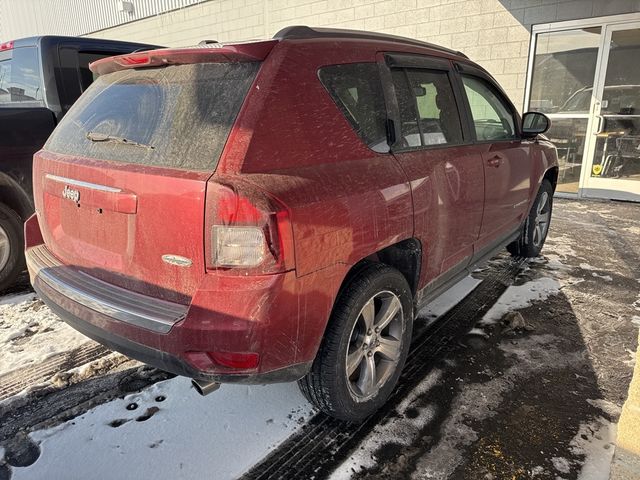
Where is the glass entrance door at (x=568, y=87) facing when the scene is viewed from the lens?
facing the viewer

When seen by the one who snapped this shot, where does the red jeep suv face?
facing away from the viewer and to the right of the viewer

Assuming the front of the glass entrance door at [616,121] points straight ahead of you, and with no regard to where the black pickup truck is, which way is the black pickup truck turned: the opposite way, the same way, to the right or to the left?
the opposite way

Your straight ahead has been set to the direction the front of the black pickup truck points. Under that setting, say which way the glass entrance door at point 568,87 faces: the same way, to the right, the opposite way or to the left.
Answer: the opposite way

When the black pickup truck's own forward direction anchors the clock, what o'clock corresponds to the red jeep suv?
The red jeep suv is roughly at 4 o'clock from the black pickup truck.

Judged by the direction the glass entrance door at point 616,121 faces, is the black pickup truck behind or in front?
in front

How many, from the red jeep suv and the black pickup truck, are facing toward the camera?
0

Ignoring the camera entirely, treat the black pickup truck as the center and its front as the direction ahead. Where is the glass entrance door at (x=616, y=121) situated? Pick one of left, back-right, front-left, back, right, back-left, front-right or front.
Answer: front-right

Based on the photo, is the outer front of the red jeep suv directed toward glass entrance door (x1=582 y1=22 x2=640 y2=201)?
yes

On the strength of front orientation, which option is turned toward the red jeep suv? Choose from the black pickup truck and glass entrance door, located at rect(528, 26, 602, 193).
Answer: the glass entrance door

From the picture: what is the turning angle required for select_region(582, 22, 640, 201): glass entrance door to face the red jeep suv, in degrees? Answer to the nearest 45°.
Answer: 0° — it already faces it

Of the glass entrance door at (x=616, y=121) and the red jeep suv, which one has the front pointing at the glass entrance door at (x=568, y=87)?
the red jeep suv

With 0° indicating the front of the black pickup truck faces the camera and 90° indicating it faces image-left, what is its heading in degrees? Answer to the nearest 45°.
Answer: approximately 225°

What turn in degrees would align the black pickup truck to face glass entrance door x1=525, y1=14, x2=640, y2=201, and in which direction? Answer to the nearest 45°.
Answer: approximately 45° to its right
